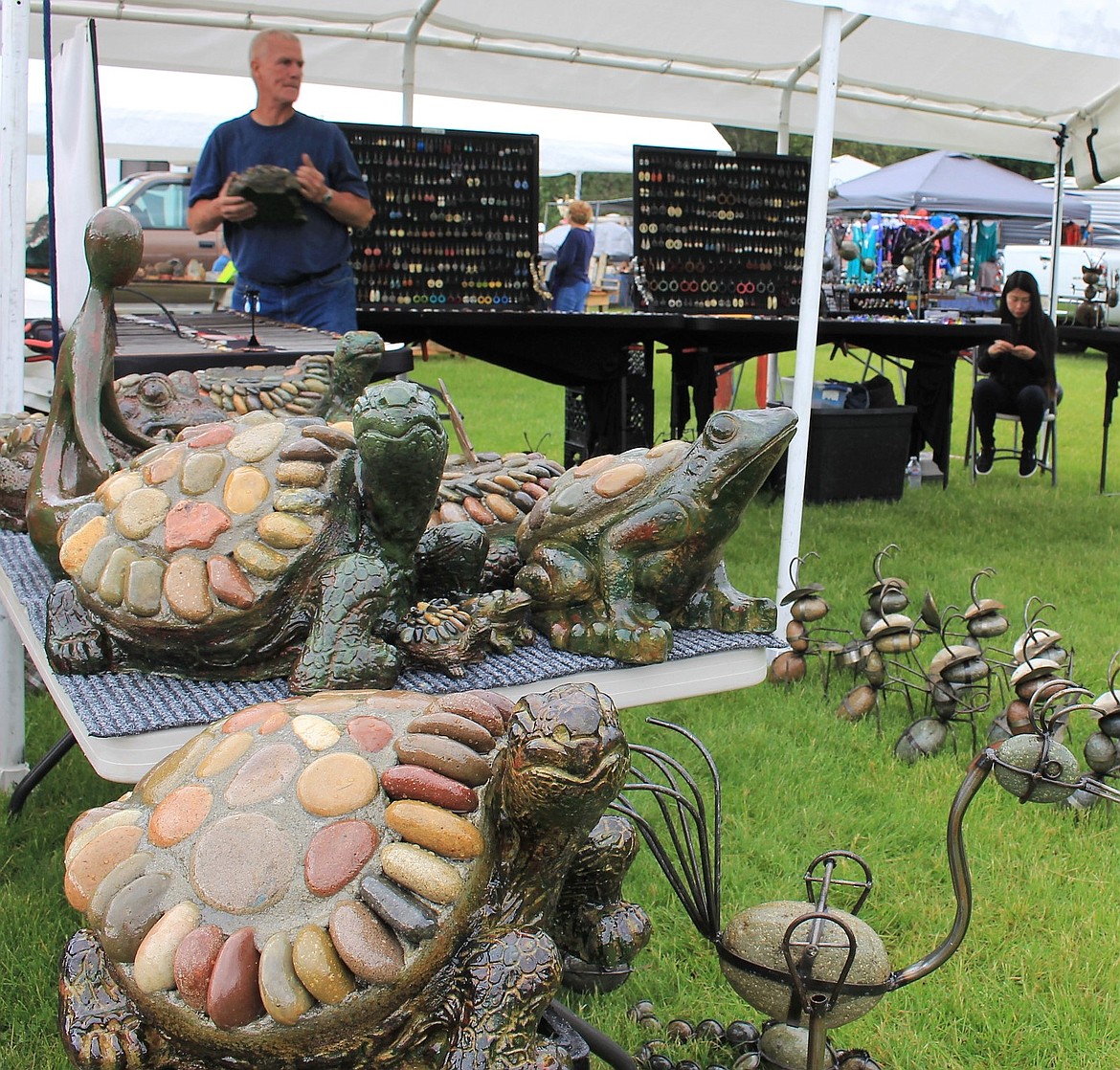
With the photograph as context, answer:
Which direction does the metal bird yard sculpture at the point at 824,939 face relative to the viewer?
to the viewer's right

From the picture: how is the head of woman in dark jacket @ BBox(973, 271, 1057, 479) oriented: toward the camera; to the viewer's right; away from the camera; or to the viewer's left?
toward the camera

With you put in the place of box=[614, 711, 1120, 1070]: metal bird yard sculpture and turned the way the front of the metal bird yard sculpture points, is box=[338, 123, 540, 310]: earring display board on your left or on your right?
on your left

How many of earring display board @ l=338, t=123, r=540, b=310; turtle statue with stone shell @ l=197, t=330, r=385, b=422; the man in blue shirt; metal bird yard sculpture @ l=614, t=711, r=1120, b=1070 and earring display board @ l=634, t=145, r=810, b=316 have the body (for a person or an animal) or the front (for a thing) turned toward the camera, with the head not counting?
3

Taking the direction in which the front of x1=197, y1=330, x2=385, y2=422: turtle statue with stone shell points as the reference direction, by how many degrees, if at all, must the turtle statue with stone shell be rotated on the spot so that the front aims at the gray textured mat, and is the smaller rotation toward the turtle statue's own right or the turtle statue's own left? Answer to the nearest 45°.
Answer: approximately 90° to the turtle statue's own right

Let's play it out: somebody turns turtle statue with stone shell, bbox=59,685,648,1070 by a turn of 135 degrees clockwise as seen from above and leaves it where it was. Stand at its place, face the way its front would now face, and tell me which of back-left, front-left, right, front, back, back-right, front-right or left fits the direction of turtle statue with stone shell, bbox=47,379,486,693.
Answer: right

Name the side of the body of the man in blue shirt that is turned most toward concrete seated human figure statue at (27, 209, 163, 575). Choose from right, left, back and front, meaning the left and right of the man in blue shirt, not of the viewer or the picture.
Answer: front

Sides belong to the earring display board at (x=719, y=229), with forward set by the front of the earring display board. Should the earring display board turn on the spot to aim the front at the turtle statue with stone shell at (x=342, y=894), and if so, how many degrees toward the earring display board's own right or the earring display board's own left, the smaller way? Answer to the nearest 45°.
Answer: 0° — it already faces it

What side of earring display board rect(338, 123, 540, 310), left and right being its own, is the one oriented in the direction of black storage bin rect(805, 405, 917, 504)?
left

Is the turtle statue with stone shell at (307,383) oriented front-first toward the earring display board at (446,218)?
no

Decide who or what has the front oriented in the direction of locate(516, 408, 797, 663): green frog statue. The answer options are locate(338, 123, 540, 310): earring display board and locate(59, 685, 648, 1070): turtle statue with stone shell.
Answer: the earring display board

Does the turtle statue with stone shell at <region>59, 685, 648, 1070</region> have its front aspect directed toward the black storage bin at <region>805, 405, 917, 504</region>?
no

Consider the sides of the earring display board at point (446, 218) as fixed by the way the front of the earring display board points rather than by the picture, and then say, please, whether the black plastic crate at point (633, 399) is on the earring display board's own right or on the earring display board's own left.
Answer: on the earring display board's own left

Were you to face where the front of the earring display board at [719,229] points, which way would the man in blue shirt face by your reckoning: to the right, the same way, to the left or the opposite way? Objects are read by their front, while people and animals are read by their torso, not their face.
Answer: the same way

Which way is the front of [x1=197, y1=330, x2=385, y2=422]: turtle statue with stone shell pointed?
to the viewer's right

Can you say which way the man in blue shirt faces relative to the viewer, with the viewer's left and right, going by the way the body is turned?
facing the viewer

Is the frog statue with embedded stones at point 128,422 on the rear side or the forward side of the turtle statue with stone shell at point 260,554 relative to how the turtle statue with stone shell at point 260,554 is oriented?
on the rear side

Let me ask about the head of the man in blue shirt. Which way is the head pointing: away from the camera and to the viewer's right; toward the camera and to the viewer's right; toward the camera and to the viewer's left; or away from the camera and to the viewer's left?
toward the camera and to the viewer's right

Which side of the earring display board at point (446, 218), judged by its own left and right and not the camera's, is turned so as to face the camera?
front

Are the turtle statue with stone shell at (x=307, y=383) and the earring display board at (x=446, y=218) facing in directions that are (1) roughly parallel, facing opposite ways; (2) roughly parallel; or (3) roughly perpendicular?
roughly perpendicular

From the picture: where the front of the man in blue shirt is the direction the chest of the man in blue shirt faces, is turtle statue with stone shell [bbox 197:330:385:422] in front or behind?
in front

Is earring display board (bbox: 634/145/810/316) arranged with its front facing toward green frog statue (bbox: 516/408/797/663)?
yes
